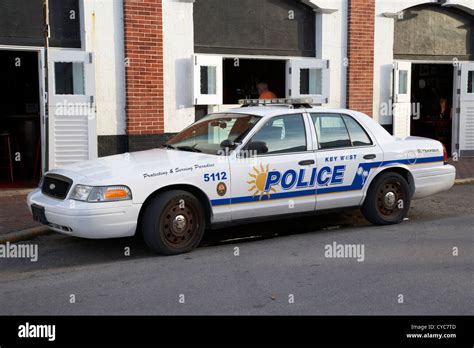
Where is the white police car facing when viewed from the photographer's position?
facing the viewer and to the left of the viewer
